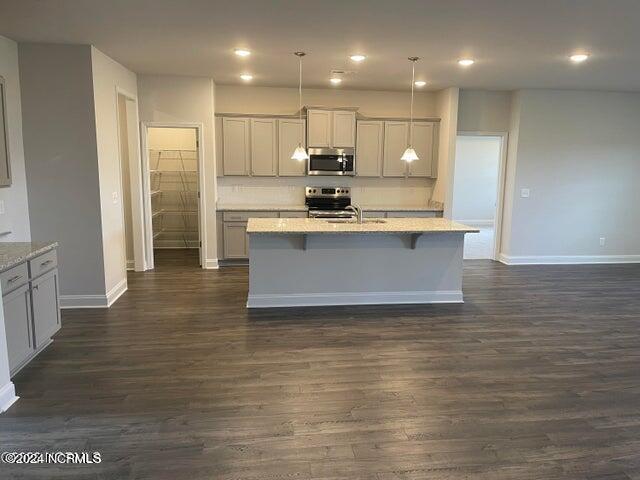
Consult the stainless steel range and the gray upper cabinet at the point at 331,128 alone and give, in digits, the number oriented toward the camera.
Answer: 2

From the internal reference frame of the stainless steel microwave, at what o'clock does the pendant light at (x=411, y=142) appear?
The pendant light is roughly at 11 o'clock from the stainless steel microwave.

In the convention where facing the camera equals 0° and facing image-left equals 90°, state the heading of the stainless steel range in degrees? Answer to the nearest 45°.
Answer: approximately 0°

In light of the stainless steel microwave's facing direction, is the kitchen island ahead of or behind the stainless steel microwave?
ahead

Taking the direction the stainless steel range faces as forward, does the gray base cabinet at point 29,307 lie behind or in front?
in front

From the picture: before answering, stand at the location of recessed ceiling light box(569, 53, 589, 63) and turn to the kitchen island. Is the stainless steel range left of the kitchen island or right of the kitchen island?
right

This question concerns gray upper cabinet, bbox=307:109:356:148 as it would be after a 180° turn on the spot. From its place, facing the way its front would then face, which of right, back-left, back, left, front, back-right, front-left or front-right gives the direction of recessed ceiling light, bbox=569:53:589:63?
back-right

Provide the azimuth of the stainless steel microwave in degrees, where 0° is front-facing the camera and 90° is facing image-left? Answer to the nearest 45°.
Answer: approximately 0°

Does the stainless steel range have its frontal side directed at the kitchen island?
yes

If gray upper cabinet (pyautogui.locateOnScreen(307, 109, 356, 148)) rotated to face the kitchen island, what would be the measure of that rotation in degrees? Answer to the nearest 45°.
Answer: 0° — it already faces it
